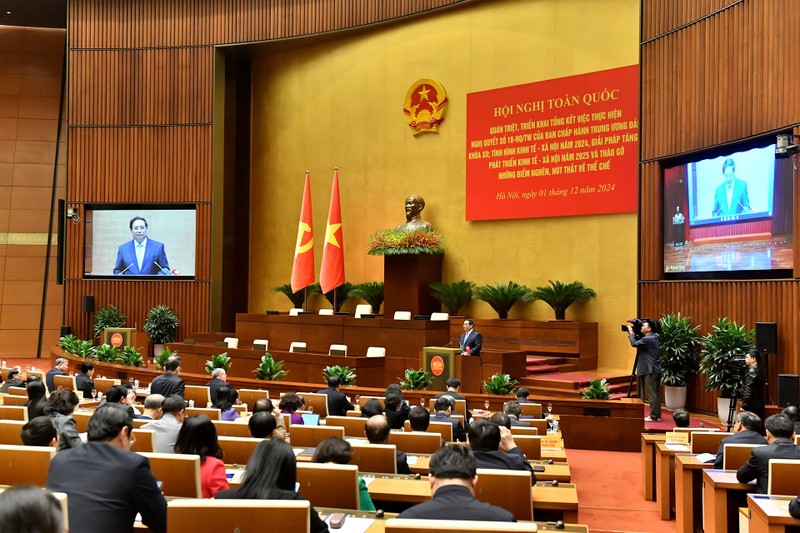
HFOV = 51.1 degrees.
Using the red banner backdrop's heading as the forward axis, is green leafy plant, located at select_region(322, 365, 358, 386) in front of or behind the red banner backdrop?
in front

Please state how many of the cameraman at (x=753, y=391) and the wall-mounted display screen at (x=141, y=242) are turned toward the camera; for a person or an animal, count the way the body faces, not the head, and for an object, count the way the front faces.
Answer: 1

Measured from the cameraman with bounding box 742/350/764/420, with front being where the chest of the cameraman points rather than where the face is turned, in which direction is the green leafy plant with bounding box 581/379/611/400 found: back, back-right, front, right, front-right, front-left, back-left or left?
front

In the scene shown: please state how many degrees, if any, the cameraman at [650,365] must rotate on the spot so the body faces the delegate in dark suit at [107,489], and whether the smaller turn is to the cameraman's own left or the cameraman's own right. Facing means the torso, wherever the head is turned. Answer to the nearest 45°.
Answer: approximately 90° to the cameraman's own left

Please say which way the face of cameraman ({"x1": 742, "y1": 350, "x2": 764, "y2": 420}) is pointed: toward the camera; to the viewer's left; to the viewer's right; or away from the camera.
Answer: to the viewer's left

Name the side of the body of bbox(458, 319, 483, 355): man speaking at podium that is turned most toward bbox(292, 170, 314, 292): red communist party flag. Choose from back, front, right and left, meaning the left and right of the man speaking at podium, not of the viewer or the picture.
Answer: right

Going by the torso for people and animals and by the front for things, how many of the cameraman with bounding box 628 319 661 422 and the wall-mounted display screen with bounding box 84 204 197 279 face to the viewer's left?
1

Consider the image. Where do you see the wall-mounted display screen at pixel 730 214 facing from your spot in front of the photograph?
facing the viewer and to the left of the viewer

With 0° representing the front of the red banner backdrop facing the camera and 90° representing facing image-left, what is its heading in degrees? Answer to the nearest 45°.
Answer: approximately 45°

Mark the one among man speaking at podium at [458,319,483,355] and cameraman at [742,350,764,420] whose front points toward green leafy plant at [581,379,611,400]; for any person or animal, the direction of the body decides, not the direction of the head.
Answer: the cameraman

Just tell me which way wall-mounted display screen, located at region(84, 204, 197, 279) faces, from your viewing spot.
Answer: facing the viewer

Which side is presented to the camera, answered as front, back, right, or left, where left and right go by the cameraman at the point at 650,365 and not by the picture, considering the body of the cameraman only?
left

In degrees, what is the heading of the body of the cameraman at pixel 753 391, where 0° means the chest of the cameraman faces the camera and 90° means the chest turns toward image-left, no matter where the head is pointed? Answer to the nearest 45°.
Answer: approximately 90°

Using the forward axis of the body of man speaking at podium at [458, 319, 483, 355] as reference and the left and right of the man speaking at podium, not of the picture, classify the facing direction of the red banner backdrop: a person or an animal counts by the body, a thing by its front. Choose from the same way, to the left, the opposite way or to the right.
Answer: the same way

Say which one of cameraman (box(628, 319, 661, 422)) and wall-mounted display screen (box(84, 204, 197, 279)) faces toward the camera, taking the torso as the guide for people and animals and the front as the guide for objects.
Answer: the wall-mounted display screen

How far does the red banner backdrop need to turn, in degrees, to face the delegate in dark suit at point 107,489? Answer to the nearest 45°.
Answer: approximately 45° to its left
